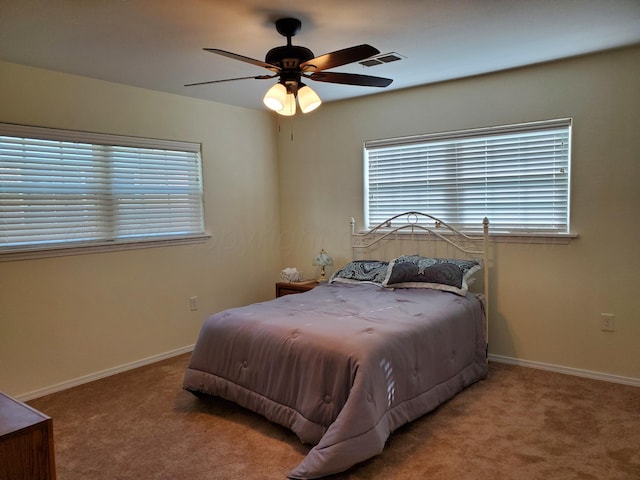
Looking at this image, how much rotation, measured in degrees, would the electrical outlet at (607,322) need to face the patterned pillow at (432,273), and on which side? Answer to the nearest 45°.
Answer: approximately 90° to its right

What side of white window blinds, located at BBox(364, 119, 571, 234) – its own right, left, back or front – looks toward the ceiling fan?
front

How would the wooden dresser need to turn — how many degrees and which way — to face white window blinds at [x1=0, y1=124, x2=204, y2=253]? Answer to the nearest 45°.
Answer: approximately 45° to its left

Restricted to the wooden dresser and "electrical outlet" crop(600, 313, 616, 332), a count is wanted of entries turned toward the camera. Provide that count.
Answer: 1

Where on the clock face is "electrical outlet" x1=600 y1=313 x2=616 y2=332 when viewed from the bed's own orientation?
The electrical outlet is roughly at 7 o'clock from the bed.

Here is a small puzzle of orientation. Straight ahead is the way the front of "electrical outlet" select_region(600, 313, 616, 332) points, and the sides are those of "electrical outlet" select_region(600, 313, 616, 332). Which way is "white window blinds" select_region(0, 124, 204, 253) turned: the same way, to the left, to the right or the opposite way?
to the left

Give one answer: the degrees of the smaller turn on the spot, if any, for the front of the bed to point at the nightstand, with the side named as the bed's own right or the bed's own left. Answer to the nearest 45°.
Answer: approximately 135° to the bed's own right

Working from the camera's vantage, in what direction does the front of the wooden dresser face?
facing away from the viewer and to the right of the viewer

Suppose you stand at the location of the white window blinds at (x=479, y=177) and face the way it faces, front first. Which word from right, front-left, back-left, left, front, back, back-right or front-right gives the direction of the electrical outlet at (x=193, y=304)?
front-right

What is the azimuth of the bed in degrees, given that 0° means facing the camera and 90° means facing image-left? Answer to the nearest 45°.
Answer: approximately 45°

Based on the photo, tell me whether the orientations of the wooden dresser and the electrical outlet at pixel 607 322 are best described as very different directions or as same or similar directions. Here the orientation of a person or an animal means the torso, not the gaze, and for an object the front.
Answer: very different directions

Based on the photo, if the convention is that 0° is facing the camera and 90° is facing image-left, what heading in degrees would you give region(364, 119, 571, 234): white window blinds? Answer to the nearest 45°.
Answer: approximately 45°

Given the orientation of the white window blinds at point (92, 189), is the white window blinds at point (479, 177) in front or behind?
in front

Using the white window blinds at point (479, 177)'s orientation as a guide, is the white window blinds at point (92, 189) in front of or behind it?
in front
